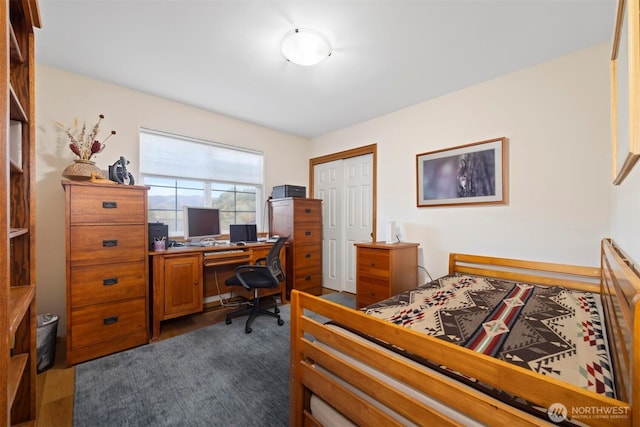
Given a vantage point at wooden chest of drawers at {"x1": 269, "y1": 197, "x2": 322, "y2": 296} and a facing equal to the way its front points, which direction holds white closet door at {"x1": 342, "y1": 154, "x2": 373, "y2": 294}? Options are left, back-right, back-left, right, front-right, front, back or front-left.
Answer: front-left

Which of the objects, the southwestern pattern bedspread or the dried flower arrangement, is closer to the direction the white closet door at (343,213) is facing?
the dried flower arrangement

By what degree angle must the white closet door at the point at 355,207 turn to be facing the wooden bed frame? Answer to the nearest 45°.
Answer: approximately 45° to its left

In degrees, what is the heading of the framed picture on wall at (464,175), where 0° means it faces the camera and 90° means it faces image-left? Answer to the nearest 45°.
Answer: approximately 45°

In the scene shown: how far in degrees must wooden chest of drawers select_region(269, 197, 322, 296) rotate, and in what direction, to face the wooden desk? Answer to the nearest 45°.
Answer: approximately 90° to its right

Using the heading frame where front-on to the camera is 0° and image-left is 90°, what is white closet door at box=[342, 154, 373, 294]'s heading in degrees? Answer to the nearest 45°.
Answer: approximately 45°

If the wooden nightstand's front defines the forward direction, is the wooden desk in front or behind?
in front

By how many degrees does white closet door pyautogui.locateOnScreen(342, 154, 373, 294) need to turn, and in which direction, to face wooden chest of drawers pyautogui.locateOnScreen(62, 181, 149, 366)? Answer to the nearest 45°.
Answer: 0° — it already faces it

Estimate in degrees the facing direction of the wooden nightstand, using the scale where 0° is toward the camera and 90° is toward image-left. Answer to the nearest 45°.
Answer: approximately 45°
